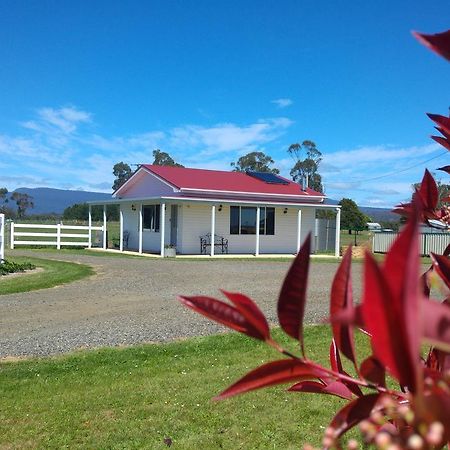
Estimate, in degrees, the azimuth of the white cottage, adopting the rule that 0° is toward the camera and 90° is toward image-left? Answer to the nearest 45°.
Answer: approximately 45°
